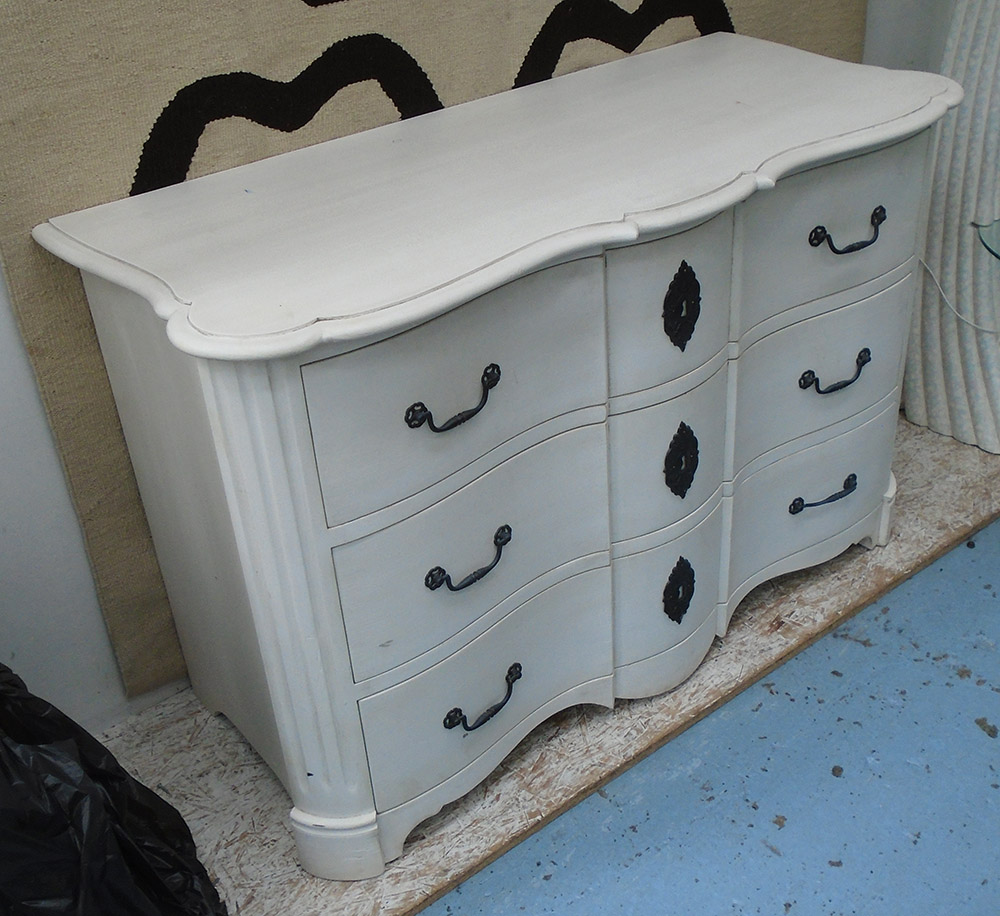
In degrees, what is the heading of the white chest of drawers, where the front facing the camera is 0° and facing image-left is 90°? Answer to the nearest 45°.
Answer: approximately 315°

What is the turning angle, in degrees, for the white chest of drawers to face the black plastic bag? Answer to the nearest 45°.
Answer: approximately 90° to its right
